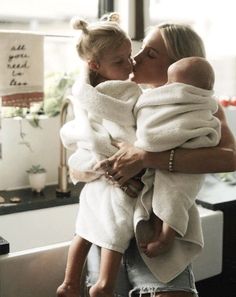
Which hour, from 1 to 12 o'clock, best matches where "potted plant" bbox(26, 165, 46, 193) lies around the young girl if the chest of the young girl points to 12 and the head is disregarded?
The potted plant is roughly at 7 o'clock from the young girl.

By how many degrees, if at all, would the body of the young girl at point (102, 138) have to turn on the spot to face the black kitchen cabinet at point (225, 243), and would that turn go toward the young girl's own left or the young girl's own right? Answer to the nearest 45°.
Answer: approximately 90° to the young girl's own left

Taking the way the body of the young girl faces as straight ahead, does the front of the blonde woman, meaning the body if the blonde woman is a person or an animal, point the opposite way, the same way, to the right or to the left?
to the right

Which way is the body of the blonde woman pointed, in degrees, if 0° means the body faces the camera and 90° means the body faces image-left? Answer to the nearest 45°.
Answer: approximately 45°

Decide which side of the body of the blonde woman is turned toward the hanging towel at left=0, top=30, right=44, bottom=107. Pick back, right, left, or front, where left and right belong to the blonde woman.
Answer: right
